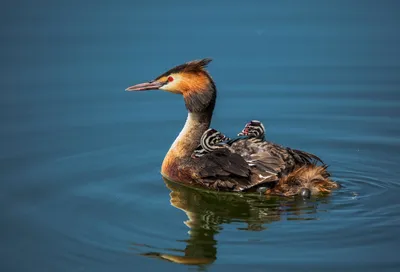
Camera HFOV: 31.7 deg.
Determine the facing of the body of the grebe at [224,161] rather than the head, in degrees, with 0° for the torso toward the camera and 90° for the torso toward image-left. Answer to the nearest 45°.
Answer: approximately 90°

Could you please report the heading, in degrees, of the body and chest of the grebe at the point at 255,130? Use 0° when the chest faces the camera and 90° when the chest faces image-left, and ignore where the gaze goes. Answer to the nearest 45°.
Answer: approximately 90°
